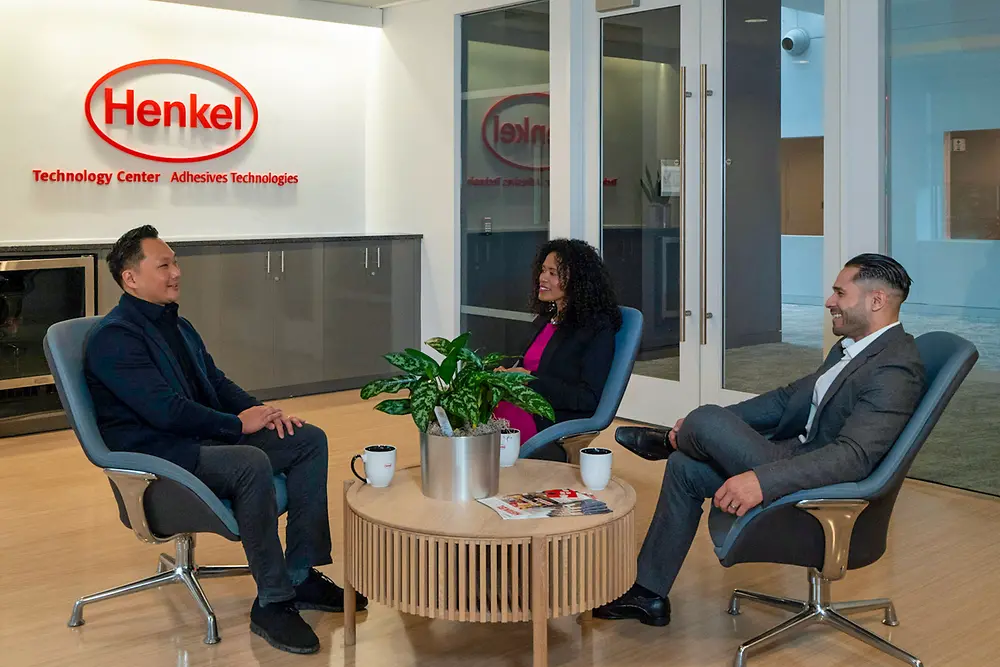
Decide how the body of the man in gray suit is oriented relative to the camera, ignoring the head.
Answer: to the viewer's left

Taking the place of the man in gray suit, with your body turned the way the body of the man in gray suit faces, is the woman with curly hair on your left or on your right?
on your right

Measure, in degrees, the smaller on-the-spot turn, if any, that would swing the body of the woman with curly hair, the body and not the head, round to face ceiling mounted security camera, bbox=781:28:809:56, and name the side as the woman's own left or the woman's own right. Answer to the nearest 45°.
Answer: approximately 180°

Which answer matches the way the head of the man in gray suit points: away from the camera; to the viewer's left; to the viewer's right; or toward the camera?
to the viewer's left

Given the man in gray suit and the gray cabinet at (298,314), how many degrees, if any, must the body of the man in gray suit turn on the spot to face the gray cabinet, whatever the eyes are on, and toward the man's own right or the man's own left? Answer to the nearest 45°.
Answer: approximately 45° to the man's own right

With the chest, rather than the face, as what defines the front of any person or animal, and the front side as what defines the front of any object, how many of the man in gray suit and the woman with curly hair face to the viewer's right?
0

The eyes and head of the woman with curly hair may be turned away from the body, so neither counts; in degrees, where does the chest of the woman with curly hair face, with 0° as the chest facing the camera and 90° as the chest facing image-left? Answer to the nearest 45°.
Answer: approximately 45°

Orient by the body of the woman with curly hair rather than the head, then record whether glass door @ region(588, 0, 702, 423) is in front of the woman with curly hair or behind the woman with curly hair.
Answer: behind

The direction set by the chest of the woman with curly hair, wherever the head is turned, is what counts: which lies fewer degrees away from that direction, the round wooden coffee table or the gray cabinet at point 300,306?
the round wooden coffee table

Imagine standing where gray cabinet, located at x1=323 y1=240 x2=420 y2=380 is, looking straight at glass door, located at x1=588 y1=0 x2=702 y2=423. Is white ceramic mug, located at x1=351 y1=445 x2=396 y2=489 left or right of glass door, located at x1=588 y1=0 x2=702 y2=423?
right

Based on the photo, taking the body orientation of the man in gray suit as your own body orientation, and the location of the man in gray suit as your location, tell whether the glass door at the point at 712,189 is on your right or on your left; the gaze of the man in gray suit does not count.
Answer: on your right

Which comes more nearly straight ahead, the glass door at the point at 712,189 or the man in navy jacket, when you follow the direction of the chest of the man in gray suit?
the man in navy jacket
